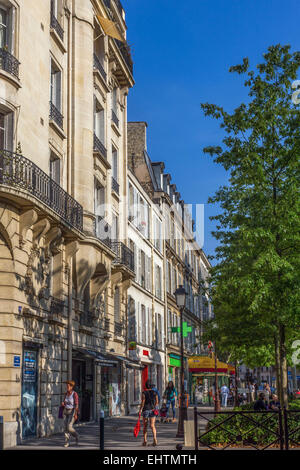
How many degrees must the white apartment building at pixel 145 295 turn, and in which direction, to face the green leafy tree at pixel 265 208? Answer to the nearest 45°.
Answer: approximately 90° to its right

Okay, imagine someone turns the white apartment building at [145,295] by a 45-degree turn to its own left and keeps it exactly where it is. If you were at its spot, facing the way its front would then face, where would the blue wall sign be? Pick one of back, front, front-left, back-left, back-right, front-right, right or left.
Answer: back-right

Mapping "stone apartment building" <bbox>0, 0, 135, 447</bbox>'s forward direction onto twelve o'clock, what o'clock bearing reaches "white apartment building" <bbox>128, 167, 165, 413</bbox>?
"white apartment building" <bbox>128, 167, 165, 413</bbox> is roughly at 8 o'clock from "stone apartment building" <bbox>0, 0, 135, 447</bbox>.

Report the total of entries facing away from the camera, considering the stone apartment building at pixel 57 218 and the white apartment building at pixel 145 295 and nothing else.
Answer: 0

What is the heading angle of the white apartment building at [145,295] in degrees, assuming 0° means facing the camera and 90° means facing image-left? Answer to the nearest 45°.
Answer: approximately 270°

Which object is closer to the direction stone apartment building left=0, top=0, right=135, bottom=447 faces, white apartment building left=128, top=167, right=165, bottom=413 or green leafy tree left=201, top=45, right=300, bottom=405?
the green leafy tree

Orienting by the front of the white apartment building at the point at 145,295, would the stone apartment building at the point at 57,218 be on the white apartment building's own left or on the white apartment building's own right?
on the white apartment building's own right

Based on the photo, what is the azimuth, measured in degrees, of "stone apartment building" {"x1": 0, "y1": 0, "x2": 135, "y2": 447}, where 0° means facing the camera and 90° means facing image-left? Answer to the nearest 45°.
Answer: approximately 315°

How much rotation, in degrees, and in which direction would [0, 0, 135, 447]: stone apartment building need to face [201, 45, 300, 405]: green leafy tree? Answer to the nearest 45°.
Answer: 0° — it already faces it
